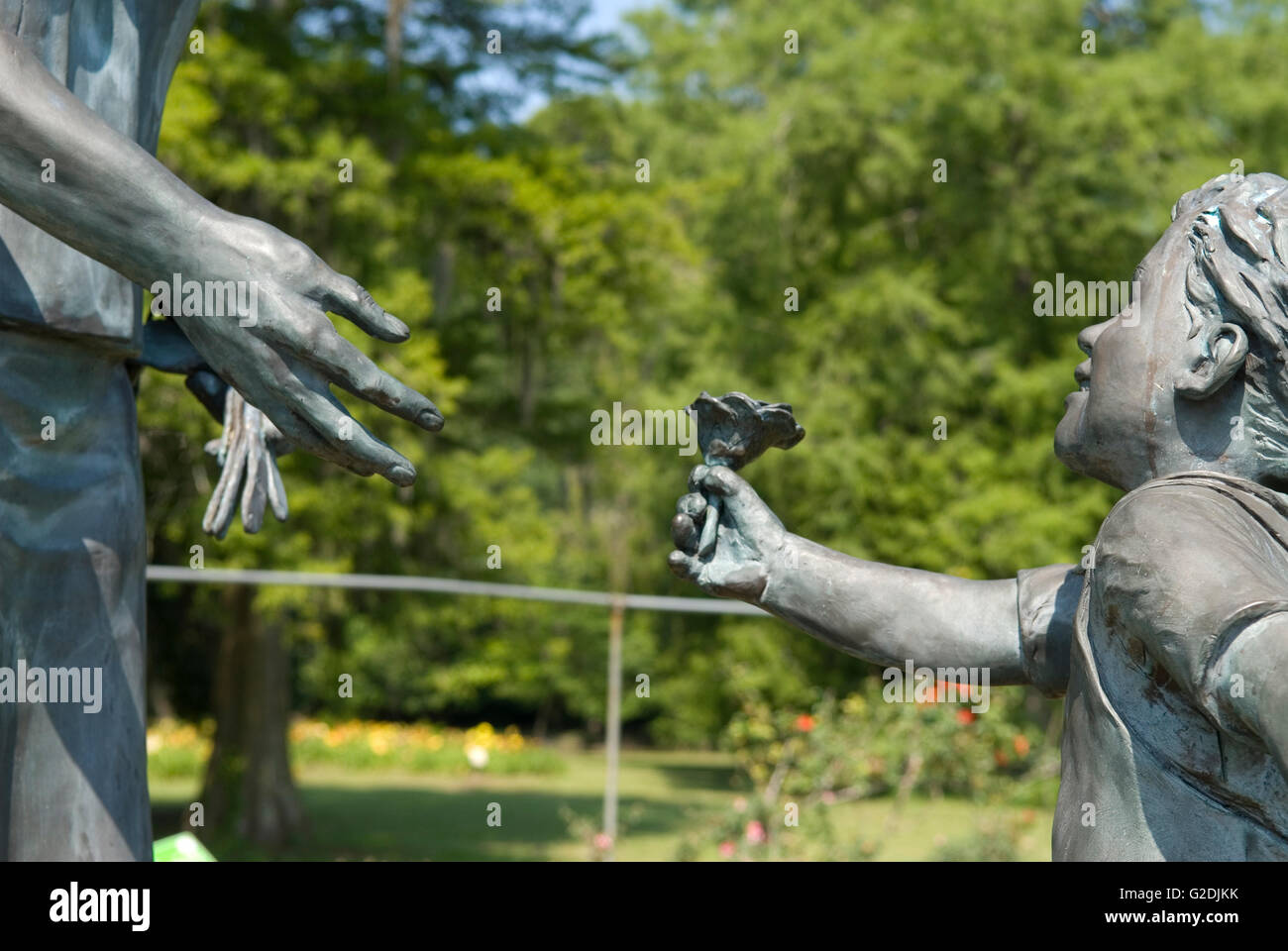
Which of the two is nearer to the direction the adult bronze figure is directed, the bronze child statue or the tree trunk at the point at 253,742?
the bronze child statue

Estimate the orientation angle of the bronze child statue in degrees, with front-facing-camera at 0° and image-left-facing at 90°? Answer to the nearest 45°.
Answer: approximately 90°

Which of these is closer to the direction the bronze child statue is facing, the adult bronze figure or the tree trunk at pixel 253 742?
the adult bronze figure

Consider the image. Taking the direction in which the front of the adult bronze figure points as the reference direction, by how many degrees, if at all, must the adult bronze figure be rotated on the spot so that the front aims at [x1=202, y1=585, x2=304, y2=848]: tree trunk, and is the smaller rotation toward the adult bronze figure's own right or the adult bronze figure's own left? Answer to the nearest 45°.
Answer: approximately 90° to the adult bronze figure's own left

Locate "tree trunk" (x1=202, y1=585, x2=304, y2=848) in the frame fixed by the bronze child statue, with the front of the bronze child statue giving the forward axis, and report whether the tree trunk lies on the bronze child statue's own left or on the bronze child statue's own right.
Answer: on the bronze child statue's own right

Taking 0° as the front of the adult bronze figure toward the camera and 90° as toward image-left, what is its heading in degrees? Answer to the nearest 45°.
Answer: approximately 270°

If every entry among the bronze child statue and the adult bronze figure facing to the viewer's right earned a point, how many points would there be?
1

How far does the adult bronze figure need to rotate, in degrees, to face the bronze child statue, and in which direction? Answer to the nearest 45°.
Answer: approximately 45° to its right

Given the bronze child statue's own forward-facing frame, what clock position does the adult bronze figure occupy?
The adult bronze figure is roughly at 12 o'clock from the bronze child statue.
